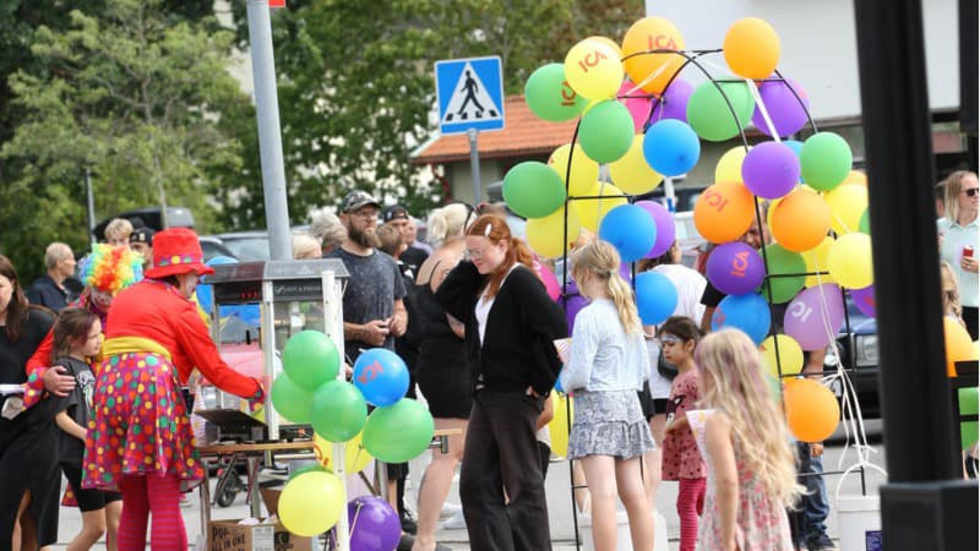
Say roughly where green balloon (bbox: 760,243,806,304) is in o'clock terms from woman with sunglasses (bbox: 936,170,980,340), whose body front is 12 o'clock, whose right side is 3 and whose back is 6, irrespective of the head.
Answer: The green balloon is roughly at 3 o'clock from the woman with sunglasses.

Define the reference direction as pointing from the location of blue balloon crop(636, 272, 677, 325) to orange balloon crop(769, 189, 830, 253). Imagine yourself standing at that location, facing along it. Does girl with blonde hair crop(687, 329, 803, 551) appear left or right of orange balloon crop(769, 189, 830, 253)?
right

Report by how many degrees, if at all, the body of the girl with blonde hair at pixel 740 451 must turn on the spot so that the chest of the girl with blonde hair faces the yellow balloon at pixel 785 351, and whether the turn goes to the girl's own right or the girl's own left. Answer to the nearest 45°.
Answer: approximately 45° to the girl's own right

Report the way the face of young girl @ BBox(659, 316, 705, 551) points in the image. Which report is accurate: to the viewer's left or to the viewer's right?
to the viewer's left

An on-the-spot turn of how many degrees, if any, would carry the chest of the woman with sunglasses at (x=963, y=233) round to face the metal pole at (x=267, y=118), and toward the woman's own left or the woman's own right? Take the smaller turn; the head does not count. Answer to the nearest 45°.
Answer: approximately 90° to the woman's own right
